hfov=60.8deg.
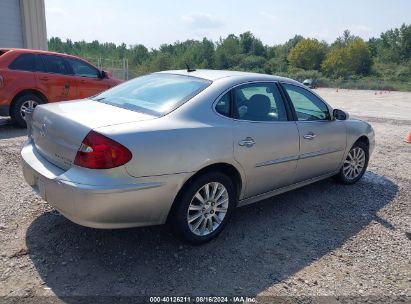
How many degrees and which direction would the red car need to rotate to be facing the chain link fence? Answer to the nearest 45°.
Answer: approximately 45° to its left

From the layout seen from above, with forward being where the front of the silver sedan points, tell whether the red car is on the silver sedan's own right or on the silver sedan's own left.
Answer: on the silver sedan's own left

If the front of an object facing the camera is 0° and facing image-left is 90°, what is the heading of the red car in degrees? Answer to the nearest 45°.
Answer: approximately 225°

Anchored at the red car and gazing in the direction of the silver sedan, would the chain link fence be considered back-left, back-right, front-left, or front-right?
back-left

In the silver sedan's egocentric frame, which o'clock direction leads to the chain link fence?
The chain link fence is roughly at 10 o'clock from the silver sedan.

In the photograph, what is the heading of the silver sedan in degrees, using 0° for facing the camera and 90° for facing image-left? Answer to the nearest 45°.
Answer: approximately 225°
